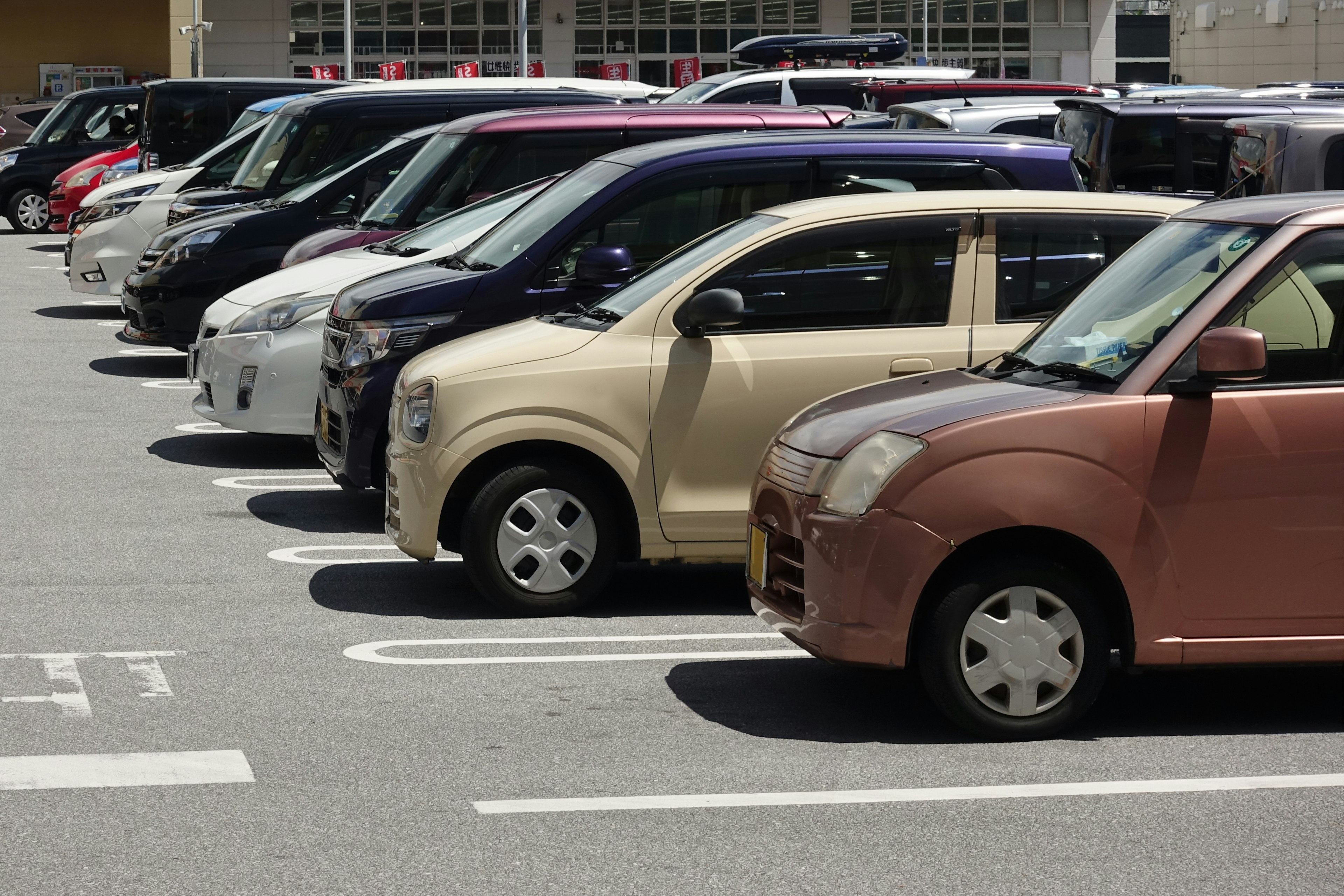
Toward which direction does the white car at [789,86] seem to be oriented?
to the viewer's left

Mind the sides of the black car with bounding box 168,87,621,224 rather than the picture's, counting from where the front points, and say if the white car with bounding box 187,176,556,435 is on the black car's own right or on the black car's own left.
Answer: on the black car's own left

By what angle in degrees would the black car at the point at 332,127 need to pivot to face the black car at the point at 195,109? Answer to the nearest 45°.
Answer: approximately 90° to its right

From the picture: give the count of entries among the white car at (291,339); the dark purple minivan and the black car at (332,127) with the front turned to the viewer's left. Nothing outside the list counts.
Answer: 3

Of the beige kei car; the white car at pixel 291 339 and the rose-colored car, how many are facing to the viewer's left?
3

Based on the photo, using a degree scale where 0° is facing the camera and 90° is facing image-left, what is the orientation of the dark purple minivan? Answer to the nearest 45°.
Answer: approximately 90°

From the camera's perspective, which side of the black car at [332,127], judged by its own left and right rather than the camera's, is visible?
left

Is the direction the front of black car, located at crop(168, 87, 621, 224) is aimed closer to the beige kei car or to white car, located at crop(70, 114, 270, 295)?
the white car

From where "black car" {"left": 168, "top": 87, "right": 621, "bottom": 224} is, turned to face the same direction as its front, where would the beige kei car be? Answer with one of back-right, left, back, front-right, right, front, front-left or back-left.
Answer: left
